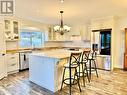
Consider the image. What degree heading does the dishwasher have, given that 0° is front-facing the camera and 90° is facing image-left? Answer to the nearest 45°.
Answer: approximately 315°
